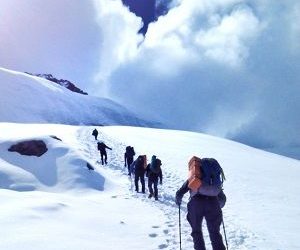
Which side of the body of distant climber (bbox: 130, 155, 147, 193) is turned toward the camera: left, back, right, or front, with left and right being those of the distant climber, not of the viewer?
back

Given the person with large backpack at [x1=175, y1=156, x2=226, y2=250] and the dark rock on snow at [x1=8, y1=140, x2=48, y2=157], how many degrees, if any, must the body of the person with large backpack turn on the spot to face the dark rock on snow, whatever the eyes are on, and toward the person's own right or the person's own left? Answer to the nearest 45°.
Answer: approximately 45° to the person's own left

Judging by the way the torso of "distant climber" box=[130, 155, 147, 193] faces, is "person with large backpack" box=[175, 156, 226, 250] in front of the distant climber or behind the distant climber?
behind

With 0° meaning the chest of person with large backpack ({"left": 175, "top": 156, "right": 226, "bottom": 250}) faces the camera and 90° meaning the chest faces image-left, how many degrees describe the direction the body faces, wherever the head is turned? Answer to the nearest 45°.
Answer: approximately 180°

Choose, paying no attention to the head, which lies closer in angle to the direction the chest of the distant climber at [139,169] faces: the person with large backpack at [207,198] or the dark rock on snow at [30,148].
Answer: the dark rock on snow

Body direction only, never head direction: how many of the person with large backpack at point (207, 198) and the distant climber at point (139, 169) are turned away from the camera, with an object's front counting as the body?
2

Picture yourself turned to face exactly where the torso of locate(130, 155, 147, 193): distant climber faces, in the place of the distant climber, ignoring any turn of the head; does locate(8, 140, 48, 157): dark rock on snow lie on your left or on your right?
on your left

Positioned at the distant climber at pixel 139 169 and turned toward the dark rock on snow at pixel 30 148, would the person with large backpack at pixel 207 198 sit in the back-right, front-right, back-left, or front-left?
back-left
